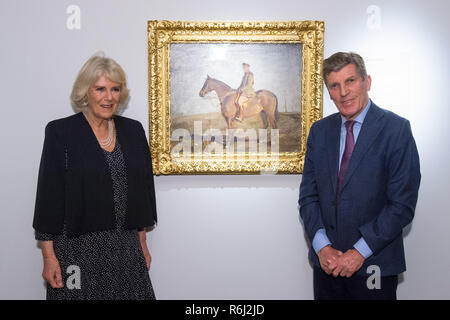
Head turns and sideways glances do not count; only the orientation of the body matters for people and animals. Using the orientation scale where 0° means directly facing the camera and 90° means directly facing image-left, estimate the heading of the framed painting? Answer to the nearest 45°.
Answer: approximately 0°

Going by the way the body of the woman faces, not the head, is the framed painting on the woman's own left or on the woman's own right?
on the woman's own left

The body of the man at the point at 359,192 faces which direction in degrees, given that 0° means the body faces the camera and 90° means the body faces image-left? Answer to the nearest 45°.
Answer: approximately 45°

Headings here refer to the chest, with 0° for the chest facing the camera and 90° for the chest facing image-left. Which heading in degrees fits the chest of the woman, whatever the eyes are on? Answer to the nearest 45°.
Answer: approximately 315°

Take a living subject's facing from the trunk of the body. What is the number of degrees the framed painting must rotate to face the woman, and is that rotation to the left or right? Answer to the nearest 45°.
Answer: approximately 45° to its right

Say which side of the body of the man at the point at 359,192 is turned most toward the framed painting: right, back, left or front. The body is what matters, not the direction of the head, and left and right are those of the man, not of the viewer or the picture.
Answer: right

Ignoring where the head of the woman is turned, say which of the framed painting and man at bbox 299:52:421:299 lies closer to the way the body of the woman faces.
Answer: the man
